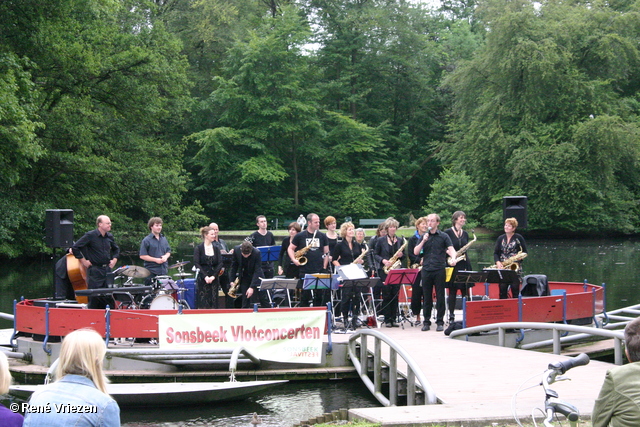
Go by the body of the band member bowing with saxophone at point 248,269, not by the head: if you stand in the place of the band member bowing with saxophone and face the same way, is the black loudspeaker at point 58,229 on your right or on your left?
on your right

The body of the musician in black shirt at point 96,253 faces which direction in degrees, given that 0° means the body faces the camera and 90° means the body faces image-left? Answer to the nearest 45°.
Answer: approximately 315°

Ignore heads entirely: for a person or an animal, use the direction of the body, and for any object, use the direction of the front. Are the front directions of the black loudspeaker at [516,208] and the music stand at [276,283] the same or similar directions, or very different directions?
very different directions

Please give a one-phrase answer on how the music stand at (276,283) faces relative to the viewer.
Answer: facing away from the viewer

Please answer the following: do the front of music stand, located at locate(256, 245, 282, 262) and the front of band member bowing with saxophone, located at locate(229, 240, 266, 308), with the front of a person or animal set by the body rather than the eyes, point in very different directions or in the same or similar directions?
very different directions

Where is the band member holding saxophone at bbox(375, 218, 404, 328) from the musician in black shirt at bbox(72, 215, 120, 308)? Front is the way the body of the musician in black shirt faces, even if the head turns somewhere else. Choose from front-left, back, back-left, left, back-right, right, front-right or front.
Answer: front-left

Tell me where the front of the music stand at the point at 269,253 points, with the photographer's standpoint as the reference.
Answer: facing away from the viewer

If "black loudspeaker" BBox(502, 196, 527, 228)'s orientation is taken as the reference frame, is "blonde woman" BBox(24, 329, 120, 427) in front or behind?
in front

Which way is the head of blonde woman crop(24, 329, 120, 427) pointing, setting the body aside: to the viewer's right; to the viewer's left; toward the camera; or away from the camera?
away from the camera

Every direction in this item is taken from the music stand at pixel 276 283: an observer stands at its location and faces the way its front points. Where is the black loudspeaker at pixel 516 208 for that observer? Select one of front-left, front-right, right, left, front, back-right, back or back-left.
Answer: front-right

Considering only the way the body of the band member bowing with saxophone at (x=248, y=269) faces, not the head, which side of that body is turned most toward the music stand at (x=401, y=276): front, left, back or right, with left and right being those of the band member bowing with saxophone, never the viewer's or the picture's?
left

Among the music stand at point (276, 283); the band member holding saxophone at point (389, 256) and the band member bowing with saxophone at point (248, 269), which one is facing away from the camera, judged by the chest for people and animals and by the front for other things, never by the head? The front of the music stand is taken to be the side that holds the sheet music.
the music stand

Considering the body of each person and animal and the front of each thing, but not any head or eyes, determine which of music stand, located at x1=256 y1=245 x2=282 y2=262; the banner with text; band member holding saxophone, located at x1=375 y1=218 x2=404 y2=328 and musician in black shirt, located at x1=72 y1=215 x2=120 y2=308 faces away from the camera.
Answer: the music stand

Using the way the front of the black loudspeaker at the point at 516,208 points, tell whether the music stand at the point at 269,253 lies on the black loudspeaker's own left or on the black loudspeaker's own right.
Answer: on the black loudspeaker's own right

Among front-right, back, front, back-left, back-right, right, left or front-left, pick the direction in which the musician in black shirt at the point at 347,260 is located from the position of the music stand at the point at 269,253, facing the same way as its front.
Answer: back-right

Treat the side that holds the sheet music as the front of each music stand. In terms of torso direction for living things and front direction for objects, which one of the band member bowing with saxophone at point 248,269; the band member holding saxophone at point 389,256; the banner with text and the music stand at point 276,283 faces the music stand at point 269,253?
the music stand at point 276,283
